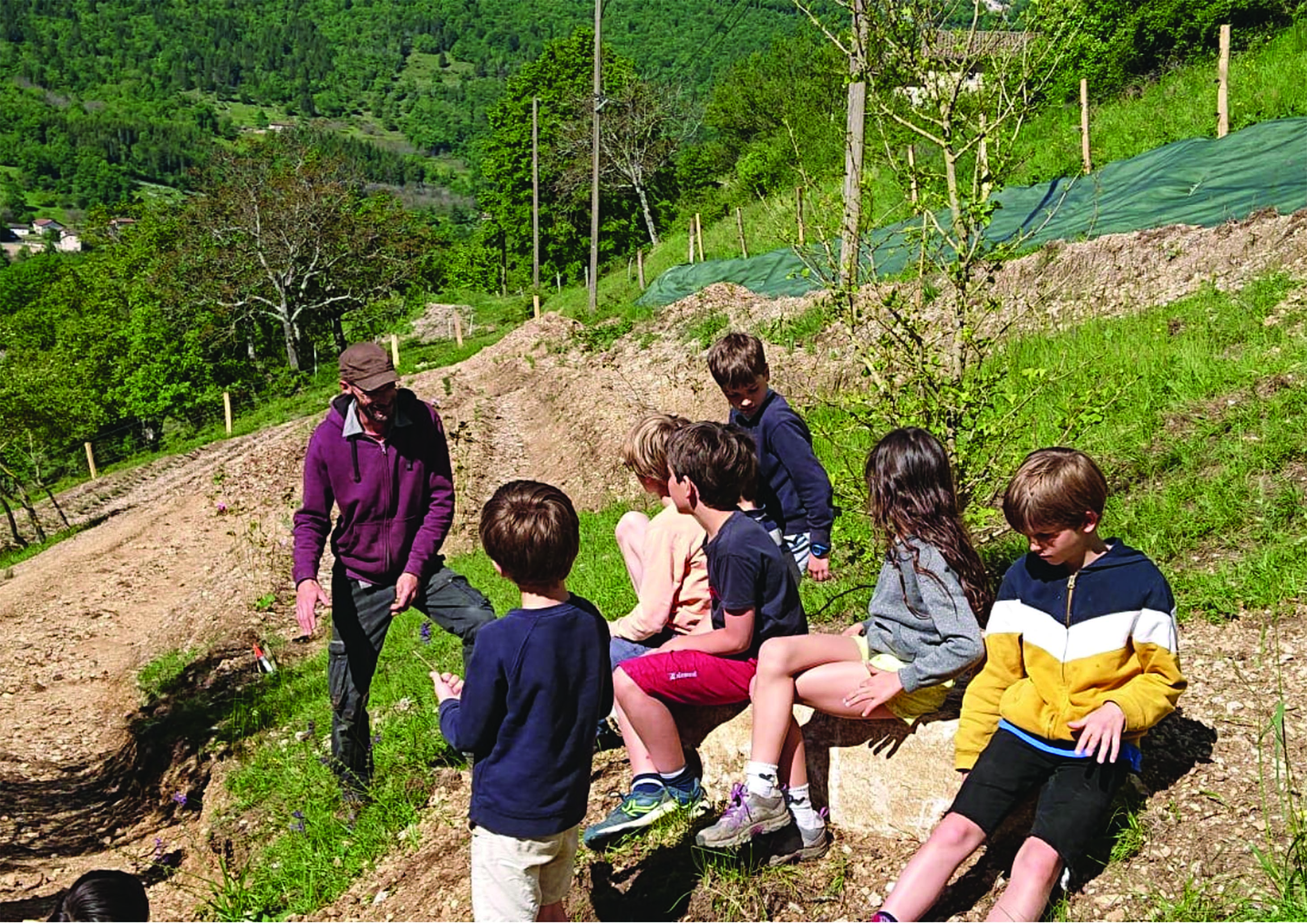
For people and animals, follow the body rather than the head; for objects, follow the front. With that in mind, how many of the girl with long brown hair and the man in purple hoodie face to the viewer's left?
1

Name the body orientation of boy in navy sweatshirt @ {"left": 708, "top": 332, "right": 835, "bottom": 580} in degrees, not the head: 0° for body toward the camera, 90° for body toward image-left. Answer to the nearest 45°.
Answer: approximately 45°

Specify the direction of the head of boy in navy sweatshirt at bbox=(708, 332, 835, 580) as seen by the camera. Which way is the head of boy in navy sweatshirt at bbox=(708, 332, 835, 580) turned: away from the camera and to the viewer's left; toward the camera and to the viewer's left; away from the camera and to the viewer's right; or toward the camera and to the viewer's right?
toward the camera and to the viewer's left

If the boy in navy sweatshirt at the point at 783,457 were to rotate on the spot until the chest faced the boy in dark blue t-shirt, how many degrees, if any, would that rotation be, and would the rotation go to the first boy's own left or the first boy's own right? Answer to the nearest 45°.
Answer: approximately 45° to the first boy's own left

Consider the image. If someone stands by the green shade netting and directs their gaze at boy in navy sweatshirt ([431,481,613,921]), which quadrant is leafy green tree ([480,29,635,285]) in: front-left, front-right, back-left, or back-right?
back-right

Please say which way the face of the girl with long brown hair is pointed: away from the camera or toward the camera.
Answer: away from the camera

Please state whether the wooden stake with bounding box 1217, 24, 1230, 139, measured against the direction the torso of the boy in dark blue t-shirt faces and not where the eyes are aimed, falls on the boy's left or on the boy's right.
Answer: on the boy's right

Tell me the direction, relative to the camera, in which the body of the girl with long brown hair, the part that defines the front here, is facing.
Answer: to the viewer's left

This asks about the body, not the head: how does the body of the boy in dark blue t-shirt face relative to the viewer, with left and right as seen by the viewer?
facing to the left of the viewer

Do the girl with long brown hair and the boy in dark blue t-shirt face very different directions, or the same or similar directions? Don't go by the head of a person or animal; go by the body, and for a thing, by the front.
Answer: same or similar directions

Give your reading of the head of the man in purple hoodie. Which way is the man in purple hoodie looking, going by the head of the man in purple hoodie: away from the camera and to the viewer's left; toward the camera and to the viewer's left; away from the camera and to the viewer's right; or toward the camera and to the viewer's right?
toward the camera and to the viewer's right

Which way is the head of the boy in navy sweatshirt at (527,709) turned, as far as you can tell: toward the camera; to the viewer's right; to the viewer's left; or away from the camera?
away from the camera

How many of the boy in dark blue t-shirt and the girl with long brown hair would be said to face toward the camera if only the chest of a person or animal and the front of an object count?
0

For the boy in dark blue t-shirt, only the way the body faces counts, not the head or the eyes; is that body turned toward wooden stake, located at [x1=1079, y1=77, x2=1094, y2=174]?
no

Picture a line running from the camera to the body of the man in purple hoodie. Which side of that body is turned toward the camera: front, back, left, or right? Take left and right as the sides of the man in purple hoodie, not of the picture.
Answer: front

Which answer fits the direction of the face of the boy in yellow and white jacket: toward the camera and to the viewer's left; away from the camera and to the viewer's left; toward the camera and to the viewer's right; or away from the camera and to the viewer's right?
toward the camera and to the viewer's left

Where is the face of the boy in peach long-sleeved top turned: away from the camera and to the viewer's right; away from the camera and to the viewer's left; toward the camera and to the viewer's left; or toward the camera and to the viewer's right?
away from the camera and to the viewer's left
